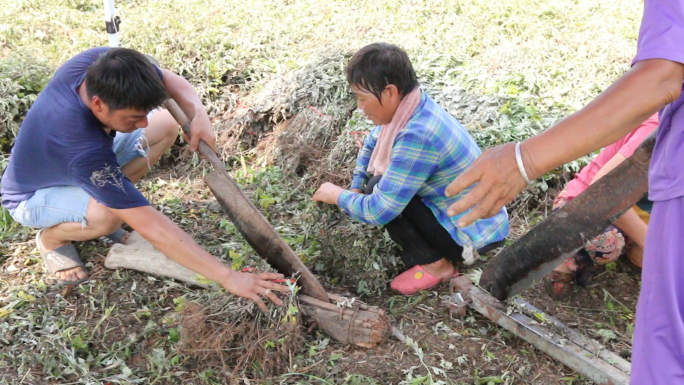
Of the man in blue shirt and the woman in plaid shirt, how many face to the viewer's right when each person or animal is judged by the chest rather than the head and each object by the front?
1

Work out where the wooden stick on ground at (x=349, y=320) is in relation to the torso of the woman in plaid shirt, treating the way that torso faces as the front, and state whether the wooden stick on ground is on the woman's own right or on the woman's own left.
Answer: on the woman's own left

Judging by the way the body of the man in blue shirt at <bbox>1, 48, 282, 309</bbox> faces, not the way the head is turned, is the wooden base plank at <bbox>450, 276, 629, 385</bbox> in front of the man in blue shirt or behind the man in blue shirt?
in front

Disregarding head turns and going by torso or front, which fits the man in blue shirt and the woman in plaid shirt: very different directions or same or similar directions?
very different directions

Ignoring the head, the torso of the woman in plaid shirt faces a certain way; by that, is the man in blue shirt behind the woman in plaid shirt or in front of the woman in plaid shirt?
in front

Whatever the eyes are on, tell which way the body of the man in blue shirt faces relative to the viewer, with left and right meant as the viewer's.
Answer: facing to the right of the viewer

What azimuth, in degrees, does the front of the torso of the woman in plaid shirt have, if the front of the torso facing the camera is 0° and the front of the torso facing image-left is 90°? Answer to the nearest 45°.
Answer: approximately 90°

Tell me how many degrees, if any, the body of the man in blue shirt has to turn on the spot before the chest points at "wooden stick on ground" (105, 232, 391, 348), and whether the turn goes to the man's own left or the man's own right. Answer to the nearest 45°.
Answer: approximately 45° to the man's own right

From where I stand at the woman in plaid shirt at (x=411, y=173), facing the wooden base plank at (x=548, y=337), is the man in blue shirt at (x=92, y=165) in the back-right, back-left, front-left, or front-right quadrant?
back-right

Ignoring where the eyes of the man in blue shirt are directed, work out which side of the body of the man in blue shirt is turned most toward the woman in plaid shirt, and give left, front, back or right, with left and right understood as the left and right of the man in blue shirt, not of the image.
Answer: front

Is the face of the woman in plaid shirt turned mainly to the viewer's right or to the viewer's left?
to the viewer's left
